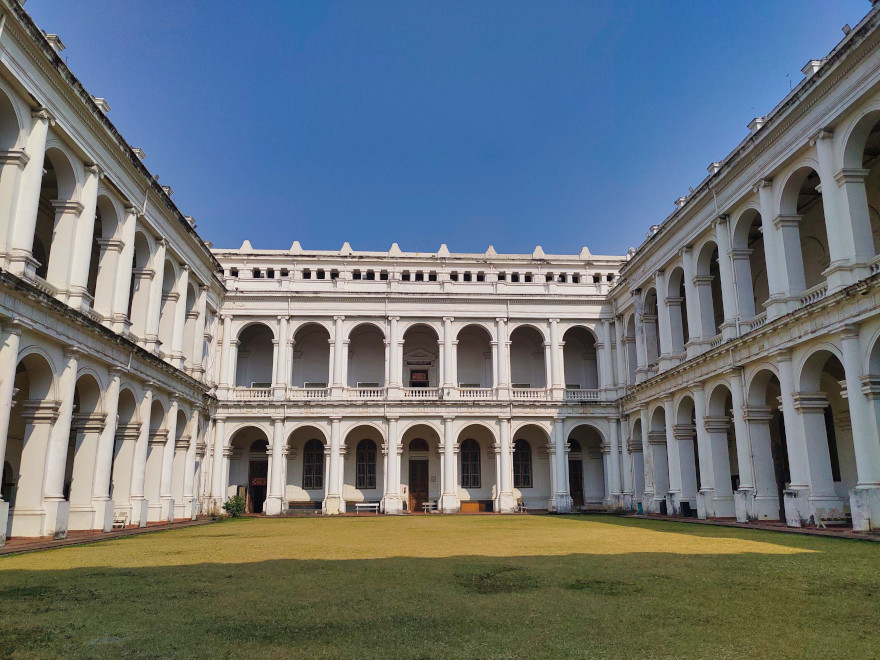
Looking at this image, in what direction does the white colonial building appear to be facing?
toward the camera
